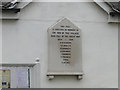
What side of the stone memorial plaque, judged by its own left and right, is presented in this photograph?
front
